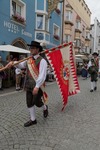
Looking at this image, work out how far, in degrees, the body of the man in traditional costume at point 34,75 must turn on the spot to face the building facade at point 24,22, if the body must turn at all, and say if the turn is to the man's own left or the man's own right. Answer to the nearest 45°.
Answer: approximately 135° to the man's own right

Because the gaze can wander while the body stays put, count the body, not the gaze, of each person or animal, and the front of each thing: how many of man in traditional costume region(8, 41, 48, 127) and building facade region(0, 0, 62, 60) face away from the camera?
0

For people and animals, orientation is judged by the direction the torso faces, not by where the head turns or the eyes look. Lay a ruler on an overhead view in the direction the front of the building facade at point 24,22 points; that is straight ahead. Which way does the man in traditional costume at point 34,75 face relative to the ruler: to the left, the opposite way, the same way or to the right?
to the right

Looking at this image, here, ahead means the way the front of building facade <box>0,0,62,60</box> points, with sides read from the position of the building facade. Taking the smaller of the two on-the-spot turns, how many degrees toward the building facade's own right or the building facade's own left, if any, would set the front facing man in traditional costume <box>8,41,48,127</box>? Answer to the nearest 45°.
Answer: approximately 45° to the building facade's own right

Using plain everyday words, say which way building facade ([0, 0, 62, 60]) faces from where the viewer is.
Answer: facing the viewer and to the right of the viewer

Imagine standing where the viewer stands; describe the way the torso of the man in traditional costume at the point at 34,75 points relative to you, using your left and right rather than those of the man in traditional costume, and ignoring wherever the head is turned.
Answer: facing the viewer and to the left of the viewer
